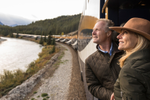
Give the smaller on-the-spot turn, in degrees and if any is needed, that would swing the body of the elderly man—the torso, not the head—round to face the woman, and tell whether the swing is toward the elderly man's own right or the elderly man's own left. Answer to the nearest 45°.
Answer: approximately 45° to the elderly man's own left

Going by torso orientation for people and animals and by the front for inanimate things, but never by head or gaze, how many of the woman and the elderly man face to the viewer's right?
0

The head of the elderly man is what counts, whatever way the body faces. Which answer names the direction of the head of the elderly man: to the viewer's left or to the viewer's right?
to the viewer's left

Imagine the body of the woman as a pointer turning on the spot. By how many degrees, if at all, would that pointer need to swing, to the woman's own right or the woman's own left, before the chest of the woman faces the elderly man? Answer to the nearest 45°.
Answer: approximately 45° to the woman's own right

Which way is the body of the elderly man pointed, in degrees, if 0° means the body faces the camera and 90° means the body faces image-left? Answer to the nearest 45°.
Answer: approximately 45°
